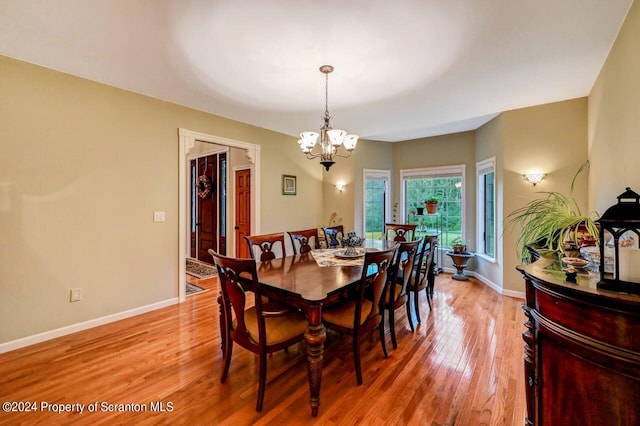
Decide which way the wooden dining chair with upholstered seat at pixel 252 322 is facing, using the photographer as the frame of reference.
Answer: facing away from the viewer and to the right of the viewer

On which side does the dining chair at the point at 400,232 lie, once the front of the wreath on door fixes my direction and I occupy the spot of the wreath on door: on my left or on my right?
on my left

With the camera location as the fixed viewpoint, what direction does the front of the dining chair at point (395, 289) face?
facing away from the viewer and to the left of the viewer

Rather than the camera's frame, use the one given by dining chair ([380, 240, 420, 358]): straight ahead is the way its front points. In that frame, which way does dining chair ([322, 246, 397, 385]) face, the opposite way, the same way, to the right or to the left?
the same way

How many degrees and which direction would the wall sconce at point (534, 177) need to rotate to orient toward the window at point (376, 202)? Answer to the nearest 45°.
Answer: approximately 90° to its right

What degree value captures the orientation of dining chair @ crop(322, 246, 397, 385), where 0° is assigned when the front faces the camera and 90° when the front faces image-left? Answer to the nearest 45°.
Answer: approximately 135°

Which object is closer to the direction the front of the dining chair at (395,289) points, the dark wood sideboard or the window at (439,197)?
the window

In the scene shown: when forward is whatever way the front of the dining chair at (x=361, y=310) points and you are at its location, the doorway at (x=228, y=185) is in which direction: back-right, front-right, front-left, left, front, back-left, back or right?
front

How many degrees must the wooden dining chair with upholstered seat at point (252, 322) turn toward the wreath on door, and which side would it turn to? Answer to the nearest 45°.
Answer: approximately 45° to its left

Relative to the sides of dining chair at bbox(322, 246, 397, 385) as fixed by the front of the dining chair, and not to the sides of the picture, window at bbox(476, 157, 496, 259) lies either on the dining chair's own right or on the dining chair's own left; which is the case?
on the dining chair's own right

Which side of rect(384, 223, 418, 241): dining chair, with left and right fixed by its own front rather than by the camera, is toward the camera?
front

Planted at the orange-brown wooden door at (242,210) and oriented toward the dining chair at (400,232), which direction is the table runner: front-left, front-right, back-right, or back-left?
front-right
